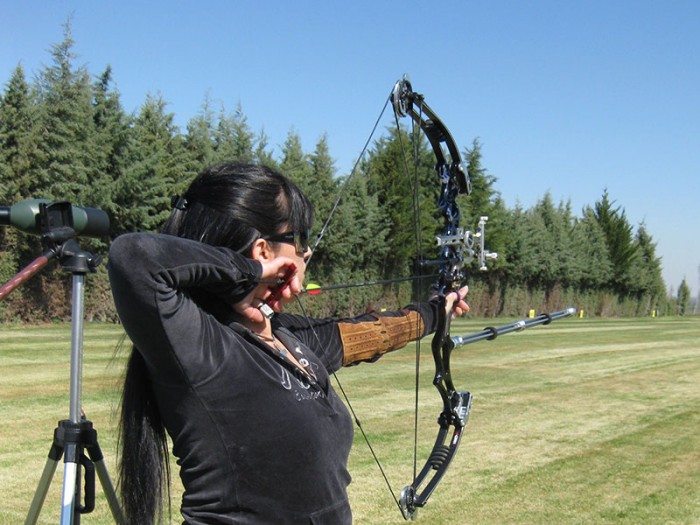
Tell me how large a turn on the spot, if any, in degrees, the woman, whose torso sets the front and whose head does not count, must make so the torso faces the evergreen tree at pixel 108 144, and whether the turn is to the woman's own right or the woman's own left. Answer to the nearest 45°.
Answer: approximately 135° to the woman's own left

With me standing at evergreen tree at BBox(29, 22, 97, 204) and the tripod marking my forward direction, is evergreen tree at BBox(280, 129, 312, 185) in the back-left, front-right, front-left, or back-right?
back-left

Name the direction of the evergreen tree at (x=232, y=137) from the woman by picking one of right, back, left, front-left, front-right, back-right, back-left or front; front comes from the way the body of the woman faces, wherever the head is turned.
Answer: back-left

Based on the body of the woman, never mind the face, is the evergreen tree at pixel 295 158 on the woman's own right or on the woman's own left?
on the woman's own left

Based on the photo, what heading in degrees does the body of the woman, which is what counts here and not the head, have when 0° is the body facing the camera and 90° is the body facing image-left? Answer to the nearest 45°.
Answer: approximately 315°

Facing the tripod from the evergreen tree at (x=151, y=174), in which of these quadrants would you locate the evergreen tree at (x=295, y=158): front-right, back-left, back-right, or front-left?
back-left

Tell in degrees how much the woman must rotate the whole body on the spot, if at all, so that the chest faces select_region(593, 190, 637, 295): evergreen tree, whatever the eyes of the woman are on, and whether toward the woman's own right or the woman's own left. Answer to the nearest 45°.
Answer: approximately 90° to the woman's own left

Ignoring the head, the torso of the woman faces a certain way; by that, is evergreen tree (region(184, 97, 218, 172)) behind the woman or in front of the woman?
behind

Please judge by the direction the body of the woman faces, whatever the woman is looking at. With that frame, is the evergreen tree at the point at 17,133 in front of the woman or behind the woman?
behind
